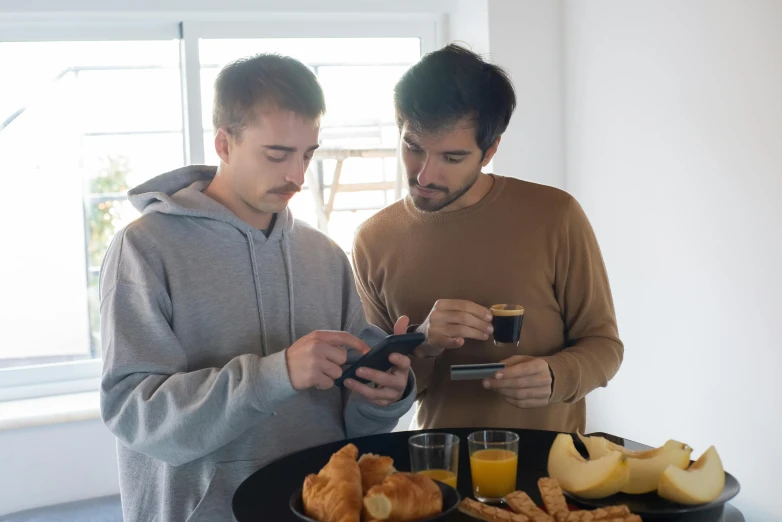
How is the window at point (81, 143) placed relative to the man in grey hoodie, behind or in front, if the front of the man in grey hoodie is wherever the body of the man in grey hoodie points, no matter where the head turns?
behind

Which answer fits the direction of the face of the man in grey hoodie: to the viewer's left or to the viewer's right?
to the viewer's right

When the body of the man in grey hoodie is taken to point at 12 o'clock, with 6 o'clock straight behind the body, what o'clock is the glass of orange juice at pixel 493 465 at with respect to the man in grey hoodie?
The glass of orange juice is roughly at 12 o'clock from the man in grey hoodie.

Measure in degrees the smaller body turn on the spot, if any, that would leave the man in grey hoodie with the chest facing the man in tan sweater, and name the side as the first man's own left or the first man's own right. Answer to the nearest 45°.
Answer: approximately 90° to the first man's own left

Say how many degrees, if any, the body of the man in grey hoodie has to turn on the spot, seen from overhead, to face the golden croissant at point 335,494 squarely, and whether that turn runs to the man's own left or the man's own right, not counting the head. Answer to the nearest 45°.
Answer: approximately 45° to the man's own right

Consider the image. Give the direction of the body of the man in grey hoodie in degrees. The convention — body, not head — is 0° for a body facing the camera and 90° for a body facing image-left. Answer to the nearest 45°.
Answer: approximately 315°
